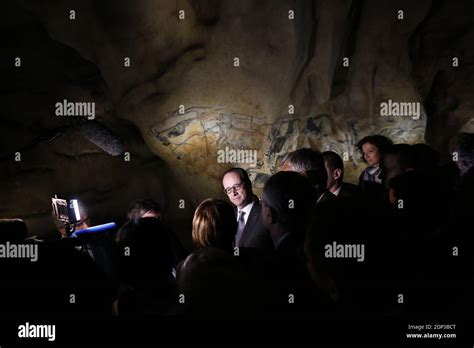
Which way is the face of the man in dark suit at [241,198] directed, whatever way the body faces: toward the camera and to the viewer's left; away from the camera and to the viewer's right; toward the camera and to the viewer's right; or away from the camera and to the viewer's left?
toward the camera and to the viewer's left

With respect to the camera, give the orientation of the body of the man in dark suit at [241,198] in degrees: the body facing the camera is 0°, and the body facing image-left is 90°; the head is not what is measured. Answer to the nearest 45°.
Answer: approximately 45°
